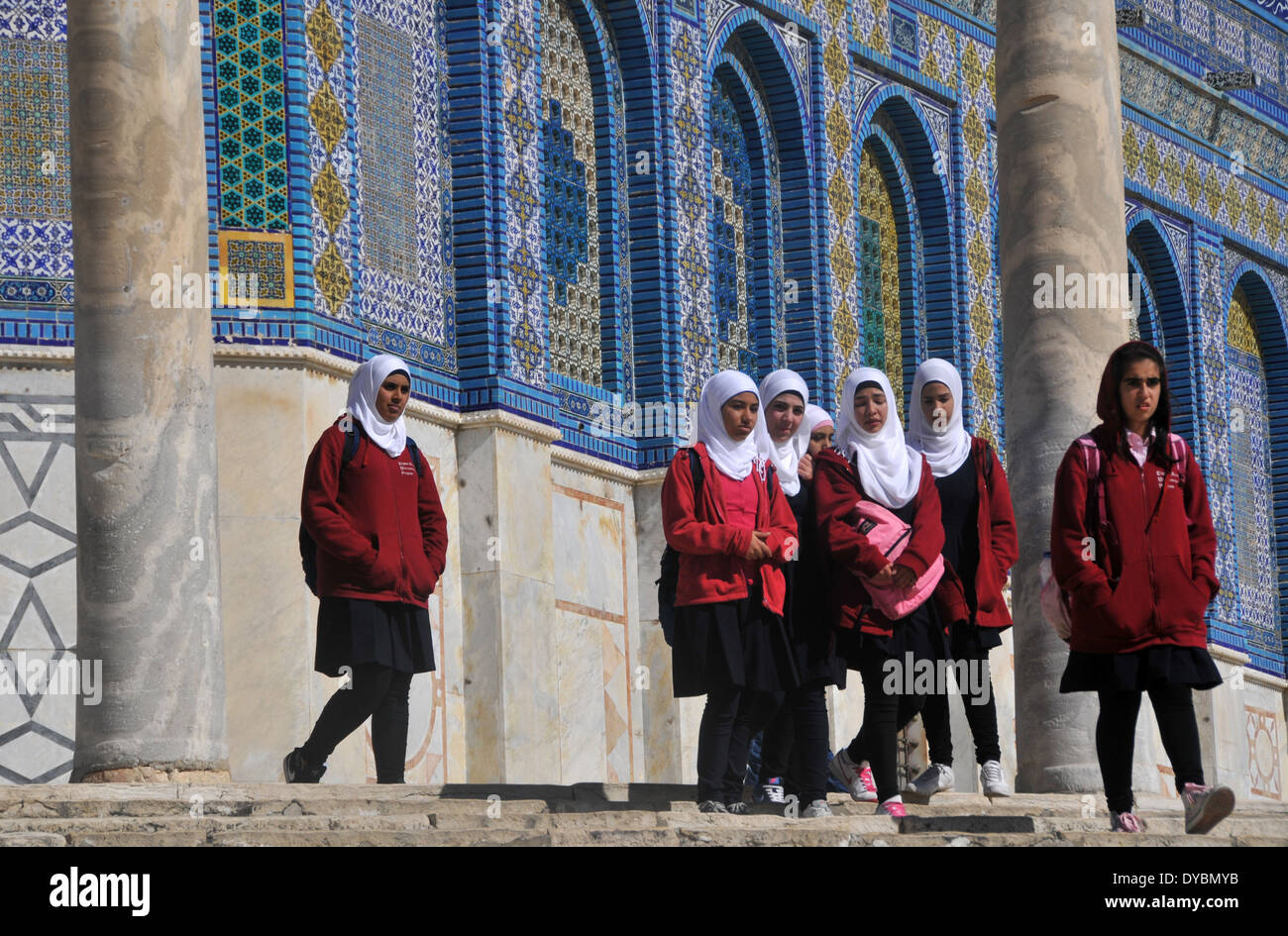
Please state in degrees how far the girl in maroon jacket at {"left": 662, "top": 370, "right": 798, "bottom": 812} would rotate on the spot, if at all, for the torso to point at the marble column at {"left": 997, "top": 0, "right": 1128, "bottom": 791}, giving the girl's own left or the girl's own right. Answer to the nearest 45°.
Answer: approximately 90° to the girl's own left

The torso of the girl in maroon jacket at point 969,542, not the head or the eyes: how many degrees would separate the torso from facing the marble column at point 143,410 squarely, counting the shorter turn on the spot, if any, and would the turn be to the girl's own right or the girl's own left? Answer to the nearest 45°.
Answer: approximately 90° to the girl's own right

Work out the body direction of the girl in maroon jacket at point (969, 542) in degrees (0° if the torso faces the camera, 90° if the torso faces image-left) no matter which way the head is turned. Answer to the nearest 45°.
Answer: approximately 0°

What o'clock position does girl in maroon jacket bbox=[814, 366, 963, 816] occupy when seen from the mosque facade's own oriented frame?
The girl in maroon jacket is roughly at 1 o'clock from the mosque facade.

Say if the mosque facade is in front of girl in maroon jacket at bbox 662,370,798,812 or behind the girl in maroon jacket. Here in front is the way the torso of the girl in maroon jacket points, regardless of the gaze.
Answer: behind

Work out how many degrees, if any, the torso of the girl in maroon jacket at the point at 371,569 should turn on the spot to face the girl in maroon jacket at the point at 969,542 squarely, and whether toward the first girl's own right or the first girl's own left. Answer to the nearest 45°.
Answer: approximately 45° to the first girl's own left

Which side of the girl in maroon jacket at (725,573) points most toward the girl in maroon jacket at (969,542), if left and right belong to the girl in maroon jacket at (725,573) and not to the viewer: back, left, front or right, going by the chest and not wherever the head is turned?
left

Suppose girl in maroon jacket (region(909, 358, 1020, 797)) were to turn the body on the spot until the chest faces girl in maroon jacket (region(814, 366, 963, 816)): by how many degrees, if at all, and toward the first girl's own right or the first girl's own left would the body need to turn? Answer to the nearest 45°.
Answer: approximately 45° to the first girl's own right

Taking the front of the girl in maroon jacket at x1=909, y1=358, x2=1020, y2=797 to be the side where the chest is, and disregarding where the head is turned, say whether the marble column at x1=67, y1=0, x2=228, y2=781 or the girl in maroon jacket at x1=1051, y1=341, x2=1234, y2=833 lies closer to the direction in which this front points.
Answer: the girl in maroon jacket

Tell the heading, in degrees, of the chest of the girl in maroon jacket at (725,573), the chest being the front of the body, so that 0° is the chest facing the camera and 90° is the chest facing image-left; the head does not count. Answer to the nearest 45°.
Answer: approximately 315°
